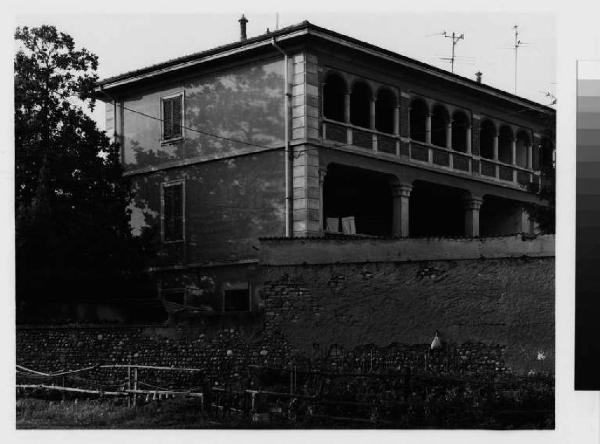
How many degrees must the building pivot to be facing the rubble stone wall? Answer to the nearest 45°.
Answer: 0° — it already faces it

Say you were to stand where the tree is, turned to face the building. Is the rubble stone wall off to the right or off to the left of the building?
right

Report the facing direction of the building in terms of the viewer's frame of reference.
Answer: facing the viewer and to the right of the viewer

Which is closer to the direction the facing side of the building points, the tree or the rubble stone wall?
the rubble stone wall
